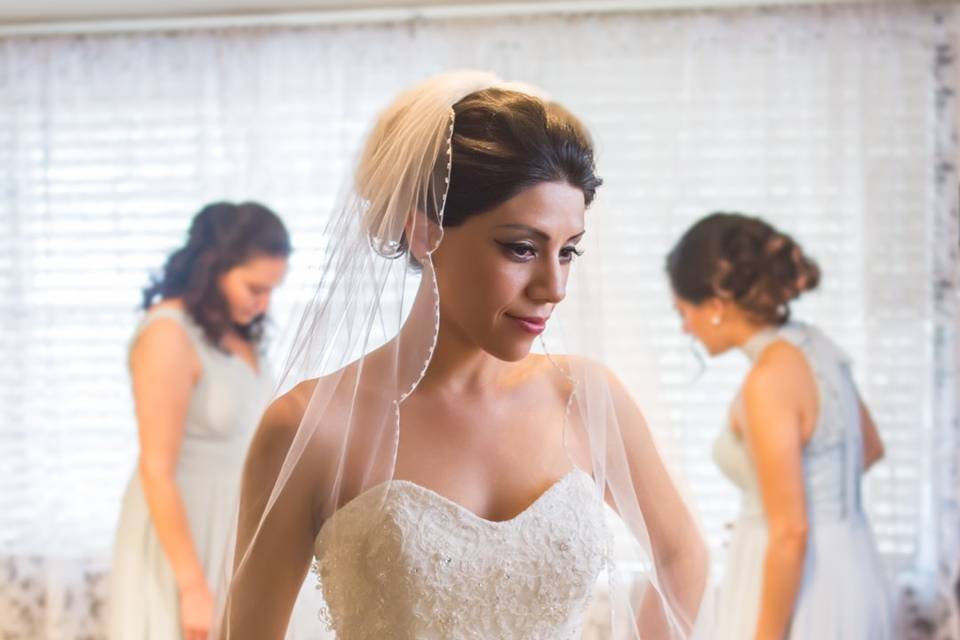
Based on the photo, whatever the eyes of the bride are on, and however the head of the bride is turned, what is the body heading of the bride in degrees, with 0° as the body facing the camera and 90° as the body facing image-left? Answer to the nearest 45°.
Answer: approximately 315°

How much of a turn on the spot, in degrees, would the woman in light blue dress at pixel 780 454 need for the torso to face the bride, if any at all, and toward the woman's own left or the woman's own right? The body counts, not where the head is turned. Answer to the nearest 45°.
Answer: approximately 135° to the woman's own left

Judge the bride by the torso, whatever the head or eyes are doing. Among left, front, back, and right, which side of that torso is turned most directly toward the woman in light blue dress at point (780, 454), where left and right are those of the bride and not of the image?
left

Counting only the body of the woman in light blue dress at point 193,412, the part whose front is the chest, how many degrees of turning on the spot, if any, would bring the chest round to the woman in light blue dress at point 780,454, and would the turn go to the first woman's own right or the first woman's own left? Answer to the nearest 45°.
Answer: approximately 45° to the first woman's own left

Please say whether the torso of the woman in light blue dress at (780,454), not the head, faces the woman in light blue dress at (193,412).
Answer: no

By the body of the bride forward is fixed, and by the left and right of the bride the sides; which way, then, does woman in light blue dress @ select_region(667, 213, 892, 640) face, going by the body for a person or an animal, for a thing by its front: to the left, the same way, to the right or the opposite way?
the opposite way
